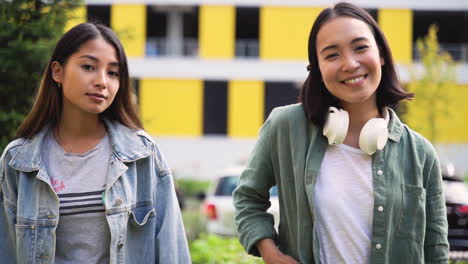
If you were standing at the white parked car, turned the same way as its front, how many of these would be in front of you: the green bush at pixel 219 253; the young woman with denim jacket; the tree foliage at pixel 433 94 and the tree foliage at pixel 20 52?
1

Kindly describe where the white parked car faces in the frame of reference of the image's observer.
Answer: facing away from the viewer and to the right of the viewer

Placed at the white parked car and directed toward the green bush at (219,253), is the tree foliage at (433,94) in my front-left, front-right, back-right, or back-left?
back-left

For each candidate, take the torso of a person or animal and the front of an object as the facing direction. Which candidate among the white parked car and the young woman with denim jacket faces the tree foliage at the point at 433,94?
the white parked car

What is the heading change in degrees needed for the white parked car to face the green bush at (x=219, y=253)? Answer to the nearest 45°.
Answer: approximately 135° to its right

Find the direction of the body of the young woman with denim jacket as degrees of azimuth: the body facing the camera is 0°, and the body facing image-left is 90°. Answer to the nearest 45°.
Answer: approximately 0°

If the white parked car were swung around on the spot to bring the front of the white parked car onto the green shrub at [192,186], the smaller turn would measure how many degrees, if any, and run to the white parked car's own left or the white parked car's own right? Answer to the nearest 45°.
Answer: approximately 45° to the white parked car's own left

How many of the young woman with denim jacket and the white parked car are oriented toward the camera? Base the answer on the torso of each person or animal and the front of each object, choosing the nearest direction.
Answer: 1

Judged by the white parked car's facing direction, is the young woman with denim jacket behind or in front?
behind

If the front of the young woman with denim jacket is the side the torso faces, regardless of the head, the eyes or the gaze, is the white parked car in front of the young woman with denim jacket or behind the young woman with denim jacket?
behind

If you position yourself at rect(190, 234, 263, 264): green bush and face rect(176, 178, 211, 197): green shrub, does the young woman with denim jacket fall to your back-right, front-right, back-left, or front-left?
back-left

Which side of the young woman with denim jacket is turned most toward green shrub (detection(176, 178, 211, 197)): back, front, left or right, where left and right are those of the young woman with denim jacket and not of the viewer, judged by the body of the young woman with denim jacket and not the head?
back
